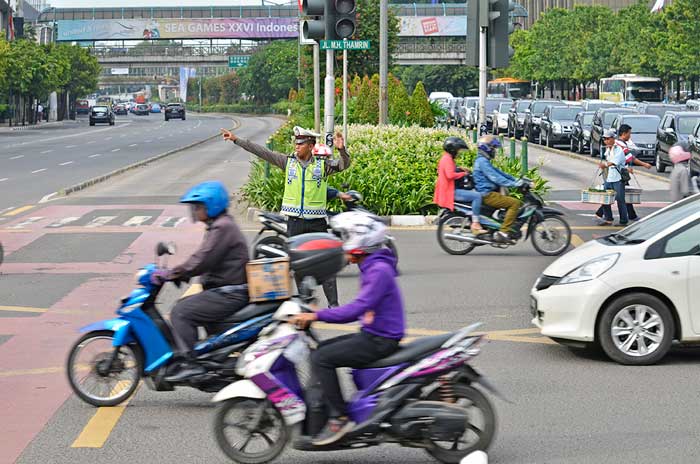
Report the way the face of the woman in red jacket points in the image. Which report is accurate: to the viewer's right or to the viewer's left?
to the viewer's right

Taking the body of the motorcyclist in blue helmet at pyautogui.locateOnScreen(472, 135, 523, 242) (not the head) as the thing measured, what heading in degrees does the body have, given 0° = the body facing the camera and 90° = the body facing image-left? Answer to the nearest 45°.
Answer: approximately 270°

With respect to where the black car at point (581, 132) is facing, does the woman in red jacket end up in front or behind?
in front

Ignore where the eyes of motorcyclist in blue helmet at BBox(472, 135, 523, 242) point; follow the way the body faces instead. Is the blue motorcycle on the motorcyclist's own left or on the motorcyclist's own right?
on the motorcyclist's own right

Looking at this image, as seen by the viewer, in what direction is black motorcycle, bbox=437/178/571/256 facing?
to the viewer's right

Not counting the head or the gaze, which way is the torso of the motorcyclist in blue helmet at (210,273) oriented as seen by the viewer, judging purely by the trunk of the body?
to the viewer's left

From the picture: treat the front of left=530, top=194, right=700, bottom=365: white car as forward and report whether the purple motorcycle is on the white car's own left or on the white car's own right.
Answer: on the white car's own left

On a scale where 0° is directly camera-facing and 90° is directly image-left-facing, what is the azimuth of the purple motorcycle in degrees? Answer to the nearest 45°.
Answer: approximately 90°

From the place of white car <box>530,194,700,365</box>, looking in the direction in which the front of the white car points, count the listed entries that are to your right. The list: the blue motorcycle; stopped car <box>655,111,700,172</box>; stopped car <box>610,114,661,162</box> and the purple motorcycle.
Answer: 2

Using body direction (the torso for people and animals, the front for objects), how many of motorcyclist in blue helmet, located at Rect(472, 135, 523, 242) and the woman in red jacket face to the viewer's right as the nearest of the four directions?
2

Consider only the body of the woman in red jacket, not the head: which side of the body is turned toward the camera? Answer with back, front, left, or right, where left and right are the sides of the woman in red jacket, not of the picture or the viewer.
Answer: right

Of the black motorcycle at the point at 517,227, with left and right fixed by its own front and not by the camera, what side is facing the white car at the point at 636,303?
right
